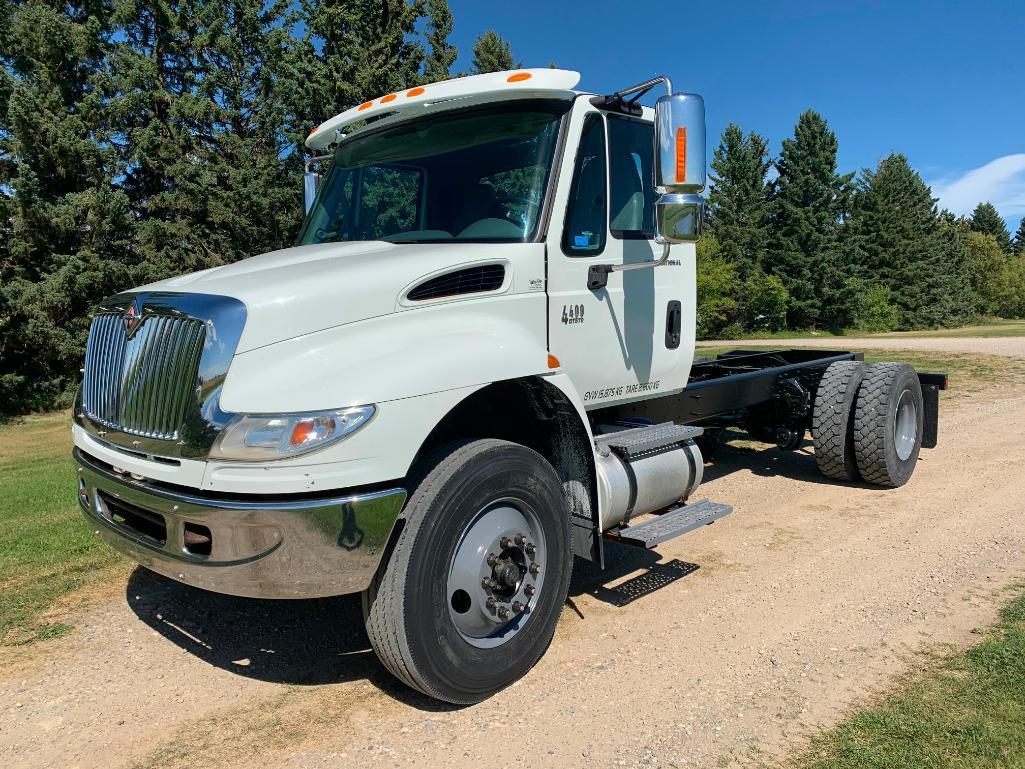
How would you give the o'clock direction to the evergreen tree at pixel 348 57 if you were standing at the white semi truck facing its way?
The evergreen tree is roughly at 4 o'clock from the white semi truck.

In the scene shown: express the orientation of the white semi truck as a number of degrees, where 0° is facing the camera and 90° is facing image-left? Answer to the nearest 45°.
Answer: approximately 45°

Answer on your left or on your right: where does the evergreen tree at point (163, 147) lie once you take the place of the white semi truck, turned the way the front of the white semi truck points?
on your right

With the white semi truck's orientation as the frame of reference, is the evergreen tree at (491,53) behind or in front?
behind

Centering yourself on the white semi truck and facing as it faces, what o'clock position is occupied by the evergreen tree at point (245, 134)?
The evergreen tree is roughly at 4 o'clock from the white semi truck.

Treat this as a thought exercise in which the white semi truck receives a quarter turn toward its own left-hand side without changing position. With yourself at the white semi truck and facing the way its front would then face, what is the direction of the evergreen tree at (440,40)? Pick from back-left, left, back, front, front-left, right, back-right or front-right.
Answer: back-left

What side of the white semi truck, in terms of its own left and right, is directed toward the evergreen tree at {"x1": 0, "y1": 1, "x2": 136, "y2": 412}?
right
